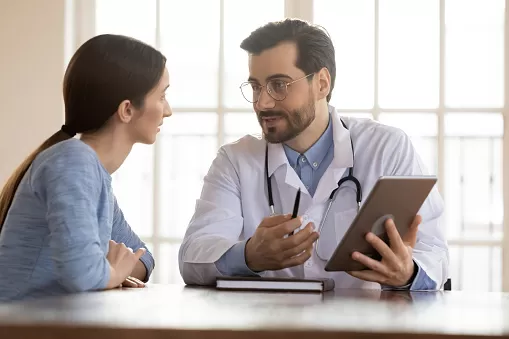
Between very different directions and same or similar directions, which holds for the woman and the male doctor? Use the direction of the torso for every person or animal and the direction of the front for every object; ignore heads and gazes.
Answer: very different directions

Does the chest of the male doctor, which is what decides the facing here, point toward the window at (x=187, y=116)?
no

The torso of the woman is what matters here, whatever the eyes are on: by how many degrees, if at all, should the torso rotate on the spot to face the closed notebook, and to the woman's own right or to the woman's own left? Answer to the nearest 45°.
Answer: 0° — they already face it

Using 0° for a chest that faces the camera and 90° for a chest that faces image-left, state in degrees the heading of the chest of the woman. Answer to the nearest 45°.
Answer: approximately 270°

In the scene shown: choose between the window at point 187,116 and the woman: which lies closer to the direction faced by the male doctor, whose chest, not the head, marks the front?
the woman

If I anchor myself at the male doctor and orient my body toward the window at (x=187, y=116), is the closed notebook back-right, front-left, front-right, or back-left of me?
back-left

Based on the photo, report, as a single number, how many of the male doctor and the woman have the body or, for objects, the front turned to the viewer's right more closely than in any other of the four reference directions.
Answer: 1

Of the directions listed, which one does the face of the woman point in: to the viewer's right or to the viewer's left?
to the viewer's right

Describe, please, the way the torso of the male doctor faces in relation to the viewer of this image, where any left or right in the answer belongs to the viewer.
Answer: facing the viewer and to the left of the viewer

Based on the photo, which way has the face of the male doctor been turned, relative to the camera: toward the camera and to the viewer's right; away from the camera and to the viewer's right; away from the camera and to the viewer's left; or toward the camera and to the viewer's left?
toward the camera and to the viewer's left

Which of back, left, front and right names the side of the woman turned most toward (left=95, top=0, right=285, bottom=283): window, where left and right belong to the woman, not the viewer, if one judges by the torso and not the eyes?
left
